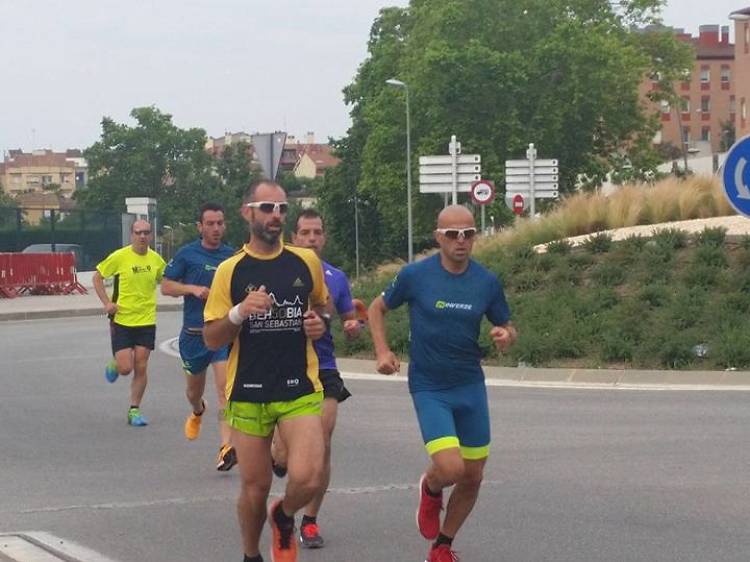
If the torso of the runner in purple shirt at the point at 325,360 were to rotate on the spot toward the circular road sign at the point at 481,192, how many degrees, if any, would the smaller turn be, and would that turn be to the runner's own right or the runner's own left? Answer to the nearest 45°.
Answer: approximately 180°

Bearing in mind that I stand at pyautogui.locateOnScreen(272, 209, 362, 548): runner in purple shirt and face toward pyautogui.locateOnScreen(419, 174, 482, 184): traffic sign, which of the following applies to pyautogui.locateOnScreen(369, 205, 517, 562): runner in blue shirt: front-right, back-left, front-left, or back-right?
back-right

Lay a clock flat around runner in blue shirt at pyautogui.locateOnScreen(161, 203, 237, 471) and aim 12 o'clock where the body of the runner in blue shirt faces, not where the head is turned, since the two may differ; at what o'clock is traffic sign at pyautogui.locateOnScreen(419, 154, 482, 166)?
The traffic sign is roughly at 8 o'clock from the runner in blue shirt.
